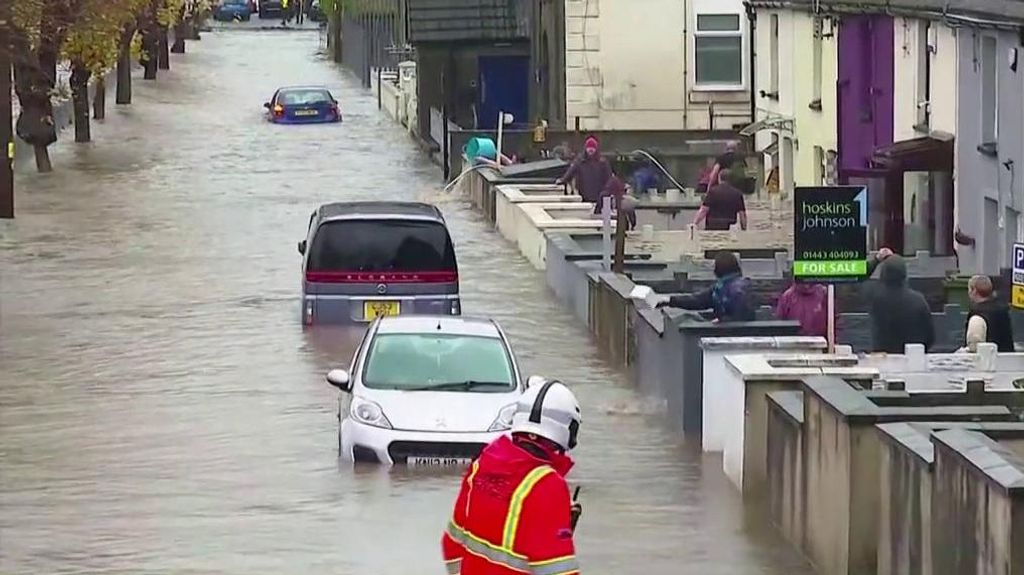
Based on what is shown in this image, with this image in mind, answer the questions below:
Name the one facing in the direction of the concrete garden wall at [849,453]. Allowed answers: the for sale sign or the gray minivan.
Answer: the for sale sign

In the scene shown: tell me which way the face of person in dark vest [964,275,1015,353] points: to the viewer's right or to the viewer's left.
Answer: to the viewer's left

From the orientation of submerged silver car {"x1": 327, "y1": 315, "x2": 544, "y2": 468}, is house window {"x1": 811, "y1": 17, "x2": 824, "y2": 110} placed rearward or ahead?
rearward

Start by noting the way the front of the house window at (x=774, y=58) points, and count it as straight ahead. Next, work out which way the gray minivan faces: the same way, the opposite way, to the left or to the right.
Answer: to the right

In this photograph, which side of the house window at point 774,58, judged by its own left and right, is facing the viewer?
left

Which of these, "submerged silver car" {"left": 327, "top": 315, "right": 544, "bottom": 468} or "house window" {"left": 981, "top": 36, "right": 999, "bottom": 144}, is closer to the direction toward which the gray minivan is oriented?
the house window

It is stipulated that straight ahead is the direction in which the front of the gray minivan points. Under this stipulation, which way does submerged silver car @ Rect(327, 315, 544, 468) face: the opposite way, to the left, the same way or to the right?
the opposite way
